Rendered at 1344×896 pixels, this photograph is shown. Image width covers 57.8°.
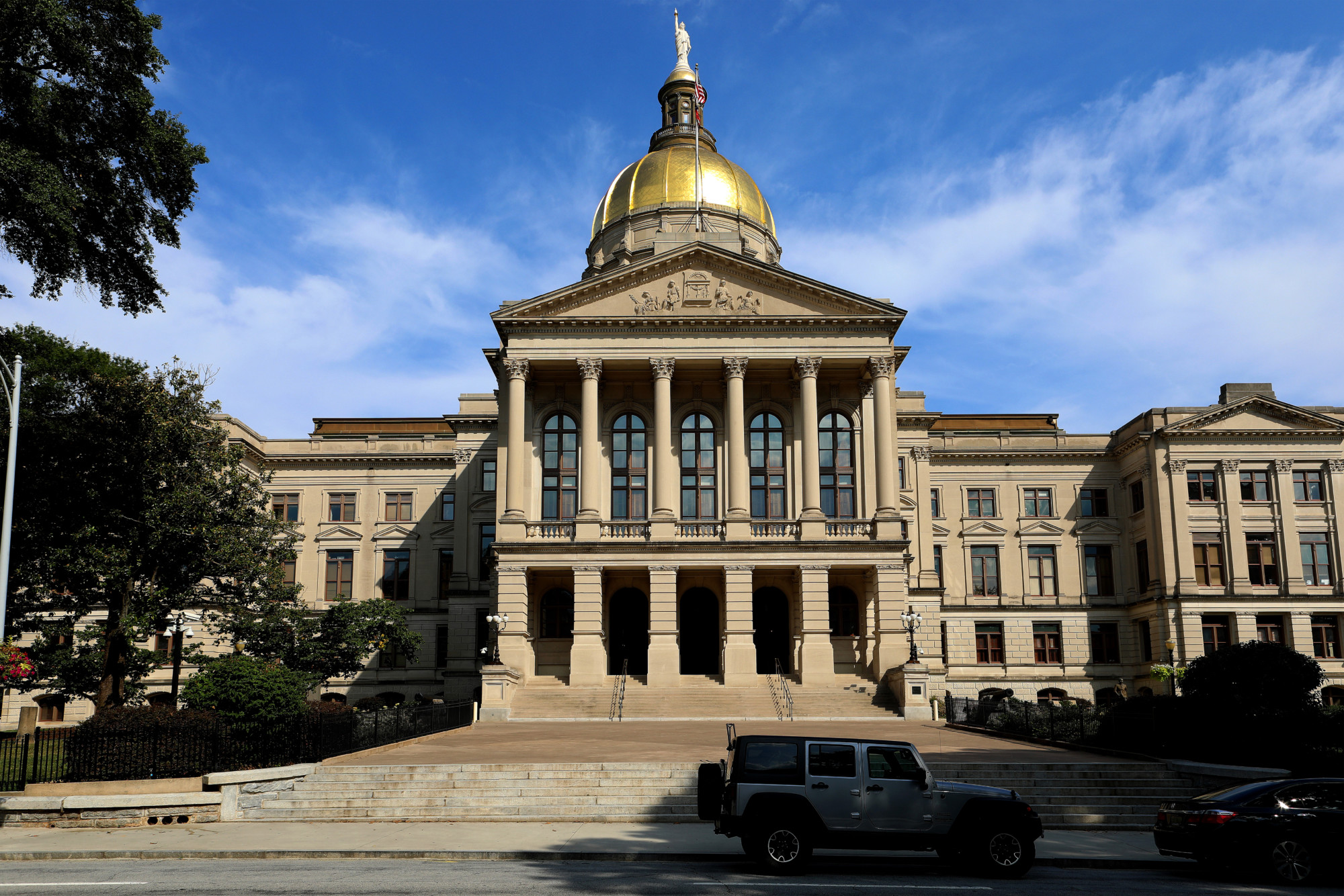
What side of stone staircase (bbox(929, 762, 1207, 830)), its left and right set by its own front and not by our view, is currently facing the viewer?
front

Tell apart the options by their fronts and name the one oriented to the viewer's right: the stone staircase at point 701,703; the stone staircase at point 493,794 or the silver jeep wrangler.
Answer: the silver jeep wrangler

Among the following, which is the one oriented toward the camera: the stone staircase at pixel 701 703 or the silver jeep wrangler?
the stone staircase

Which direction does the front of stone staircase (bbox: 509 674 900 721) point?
toward the camera

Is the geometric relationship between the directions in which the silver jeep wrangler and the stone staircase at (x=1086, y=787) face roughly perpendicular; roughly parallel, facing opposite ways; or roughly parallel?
roughly perpendicular

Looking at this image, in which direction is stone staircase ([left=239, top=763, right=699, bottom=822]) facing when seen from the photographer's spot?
facing the viewer

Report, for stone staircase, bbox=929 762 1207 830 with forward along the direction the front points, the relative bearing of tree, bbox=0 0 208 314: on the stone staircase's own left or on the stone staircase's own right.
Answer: on the stone staircase's own right

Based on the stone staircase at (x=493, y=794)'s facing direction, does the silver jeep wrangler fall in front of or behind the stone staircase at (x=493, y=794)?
in front

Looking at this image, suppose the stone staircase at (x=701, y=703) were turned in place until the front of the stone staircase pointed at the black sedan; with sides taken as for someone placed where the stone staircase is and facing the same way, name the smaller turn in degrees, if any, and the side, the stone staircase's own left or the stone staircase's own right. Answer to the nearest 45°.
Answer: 0° — it already faces it

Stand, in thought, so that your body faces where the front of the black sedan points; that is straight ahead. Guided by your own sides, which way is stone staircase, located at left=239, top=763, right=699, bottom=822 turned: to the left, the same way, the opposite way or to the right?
to the right

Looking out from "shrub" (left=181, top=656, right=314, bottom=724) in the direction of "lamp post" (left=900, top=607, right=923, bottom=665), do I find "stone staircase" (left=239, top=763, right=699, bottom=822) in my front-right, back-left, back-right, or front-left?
front-right

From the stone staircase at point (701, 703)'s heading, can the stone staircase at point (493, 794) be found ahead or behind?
ahead

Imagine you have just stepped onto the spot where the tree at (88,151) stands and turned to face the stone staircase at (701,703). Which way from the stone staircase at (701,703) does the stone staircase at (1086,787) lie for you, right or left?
right

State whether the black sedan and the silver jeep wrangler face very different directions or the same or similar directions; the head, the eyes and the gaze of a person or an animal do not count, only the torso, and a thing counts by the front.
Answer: same or similar directions

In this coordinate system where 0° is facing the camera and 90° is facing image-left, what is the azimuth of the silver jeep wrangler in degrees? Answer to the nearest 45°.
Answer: approximately 270°

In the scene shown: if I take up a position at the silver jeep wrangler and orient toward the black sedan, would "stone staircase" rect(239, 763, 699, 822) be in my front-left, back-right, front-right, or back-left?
back-left

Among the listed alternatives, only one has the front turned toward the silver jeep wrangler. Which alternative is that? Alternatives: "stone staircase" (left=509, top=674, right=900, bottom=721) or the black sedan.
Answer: the stone staircase

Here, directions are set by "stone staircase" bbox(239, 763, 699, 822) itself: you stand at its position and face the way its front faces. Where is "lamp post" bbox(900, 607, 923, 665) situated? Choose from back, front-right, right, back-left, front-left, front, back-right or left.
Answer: back-left

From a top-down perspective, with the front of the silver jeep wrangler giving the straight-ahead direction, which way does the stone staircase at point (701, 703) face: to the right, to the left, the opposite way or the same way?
to the right

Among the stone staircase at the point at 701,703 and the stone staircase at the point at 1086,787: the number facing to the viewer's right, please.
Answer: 0
